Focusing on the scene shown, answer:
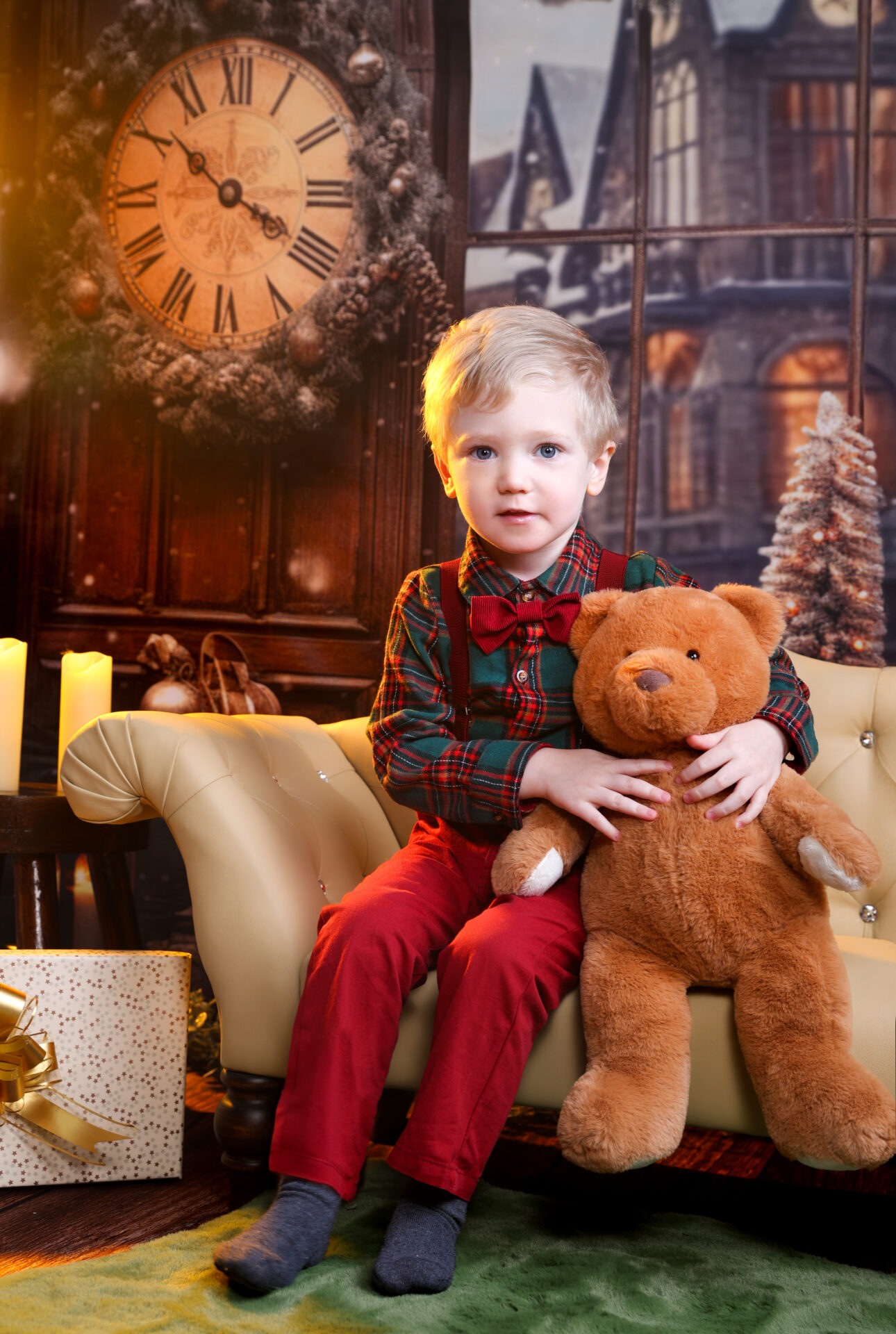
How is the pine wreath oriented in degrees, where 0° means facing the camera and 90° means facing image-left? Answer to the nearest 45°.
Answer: approximately 0°

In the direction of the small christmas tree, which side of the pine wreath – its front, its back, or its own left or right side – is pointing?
left

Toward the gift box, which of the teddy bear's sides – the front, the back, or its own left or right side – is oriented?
right

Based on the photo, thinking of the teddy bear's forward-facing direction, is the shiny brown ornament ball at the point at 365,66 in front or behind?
behind

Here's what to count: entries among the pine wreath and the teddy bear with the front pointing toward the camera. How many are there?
2

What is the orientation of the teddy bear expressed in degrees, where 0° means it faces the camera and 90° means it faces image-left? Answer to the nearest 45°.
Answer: approximately 0°

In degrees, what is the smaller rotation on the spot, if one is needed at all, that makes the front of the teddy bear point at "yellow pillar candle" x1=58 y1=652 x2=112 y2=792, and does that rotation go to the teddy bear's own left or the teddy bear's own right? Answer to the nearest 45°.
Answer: approximately 135° to the teddy bear's own right

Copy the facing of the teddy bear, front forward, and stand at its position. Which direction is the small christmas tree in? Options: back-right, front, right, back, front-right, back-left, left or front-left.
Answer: back
